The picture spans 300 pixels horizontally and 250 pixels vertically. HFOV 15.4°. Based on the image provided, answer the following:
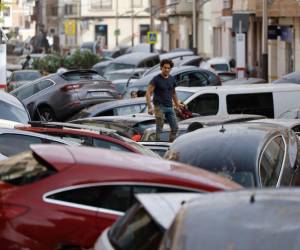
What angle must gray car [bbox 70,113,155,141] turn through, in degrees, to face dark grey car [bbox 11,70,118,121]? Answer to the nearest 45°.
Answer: approximately 45° to its right

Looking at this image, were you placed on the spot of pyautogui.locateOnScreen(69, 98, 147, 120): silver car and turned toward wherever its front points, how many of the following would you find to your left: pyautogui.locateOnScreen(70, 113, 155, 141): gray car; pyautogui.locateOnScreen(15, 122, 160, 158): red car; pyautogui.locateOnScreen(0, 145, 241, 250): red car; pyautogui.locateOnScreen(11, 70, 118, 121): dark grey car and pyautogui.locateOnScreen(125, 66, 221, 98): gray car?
3

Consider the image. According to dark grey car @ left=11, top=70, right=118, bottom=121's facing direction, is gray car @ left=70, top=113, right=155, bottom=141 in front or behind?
behind

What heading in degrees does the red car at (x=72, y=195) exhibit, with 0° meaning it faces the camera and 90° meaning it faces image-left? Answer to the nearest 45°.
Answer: approximately 225°

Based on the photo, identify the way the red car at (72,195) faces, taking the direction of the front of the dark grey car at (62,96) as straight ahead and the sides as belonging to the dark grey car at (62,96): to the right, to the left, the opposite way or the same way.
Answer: to the right

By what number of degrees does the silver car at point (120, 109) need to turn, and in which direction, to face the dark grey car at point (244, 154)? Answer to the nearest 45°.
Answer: approximately 90° to its left

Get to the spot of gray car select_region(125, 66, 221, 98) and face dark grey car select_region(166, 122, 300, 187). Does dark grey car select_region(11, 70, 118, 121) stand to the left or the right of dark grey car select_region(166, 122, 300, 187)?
right

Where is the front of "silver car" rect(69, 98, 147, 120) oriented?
to the viewer's left

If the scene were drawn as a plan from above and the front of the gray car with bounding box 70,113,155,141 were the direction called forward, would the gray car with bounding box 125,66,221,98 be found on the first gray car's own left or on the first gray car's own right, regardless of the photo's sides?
on the first gray car's own right

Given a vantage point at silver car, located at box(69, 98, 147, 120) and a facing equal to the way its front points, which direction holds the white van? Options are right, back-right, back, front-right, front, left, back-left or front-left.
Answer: back

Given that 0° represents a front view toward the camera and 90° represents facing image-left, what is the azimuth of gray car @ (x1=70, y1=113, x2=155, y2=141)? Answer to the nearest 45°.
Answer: approximately 135°

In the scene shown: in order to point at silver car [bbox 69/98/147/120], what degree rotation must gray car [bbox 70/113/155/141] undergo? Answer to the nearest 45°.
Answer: approximately 45° to its right

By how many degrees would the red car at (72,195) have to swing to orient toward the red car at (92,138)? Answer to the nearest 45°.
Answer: approximately 45° to its left

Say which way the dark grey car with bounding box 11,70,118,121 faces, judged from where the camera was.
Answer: facing away from the viewer and to the left of the viewer
